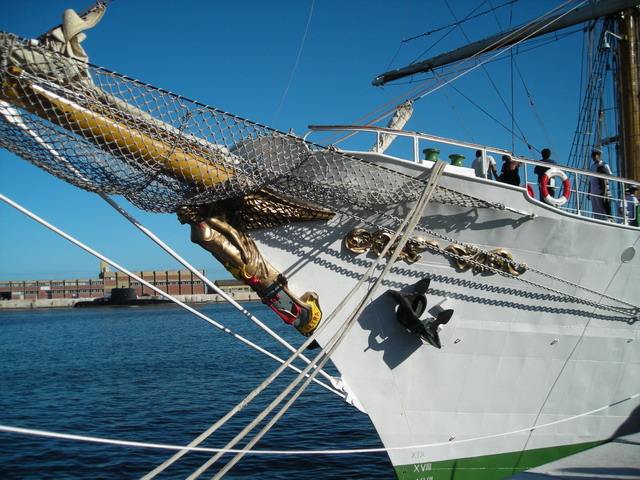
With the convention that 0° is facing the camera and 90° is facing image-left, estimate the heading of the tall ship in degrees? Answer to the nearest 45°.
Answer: approximately 45°
